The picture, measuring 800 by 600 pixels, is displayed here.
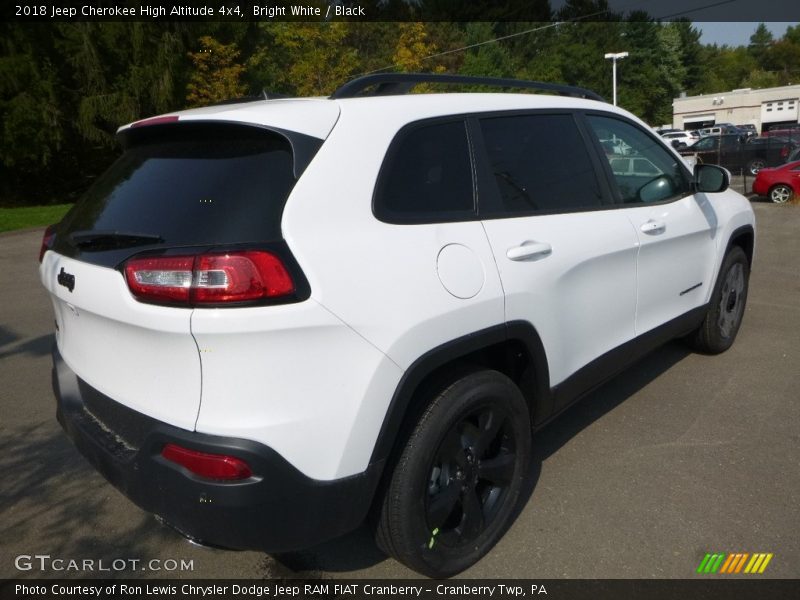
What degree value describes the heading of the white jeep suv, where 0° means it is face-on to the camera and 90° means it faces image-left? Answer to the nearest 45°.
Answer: approximately 225°

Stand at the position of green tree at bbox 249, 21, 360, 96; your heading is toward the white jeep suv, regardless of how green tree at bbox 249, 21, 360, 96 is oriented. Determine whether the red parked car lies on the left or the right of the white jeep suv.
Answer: left

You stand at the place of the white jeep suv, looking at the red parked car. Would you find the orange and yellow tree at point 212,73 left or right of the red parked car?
left

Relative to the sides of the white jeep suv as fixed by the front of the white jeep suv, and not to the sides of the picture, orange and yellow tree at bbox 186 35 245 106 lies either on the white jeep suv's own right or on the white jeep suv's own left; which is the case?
on the white jeep suv's own left

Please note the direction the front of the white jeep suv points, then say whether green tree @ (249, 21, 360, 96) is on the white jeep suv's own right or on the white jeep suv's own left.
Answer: on the white jeep suv's own left
